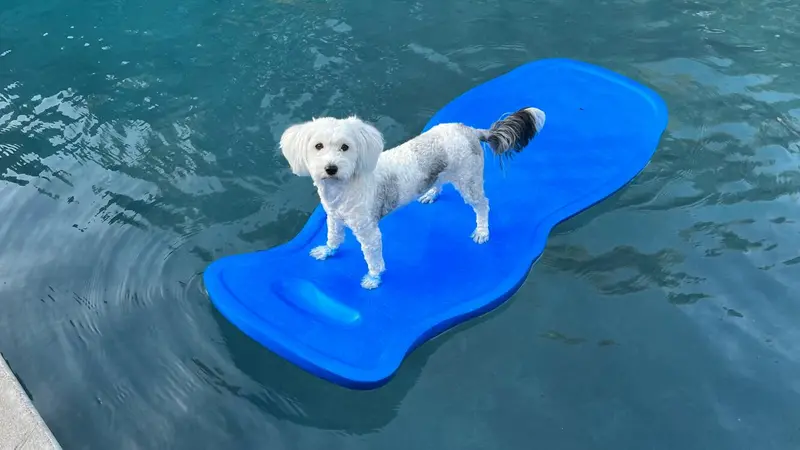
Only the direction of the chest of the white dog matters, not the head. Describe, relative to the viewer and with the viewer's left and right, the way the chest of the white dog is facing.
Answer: facing the viewer and to the left of the viewer
